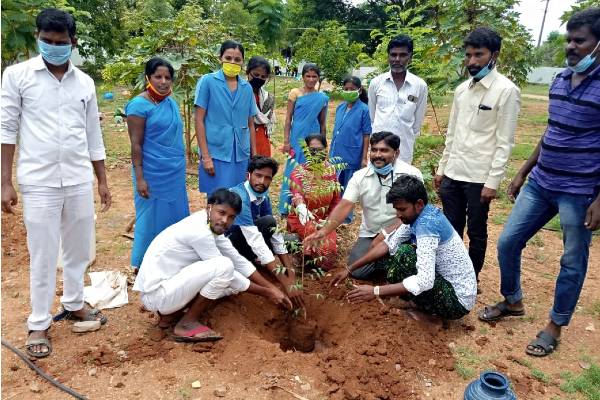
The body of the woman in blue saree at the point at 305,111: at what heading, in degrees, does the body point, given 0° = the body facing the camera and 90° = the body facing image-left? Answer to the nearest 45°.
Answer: approximately 0°

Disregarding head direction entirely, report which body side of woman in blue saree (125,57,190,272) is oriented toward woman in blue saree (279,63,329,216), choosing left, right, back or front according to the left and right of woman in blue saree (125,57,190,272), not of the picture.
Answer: left

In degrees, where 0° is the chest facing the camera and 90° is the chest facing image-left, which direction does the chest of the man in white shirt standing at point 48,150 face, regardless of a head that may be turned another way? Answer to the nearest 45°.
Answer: approximately 0°

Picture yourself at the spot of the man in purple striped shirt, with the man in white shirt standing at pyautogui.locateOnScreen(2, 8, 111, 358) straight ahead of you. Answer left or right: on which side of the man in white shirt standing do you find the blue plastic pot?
left

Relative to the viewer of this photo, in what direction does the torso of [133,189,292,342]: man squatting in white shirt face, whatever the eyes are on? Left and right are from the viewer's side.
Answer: facing to the right of the viewer

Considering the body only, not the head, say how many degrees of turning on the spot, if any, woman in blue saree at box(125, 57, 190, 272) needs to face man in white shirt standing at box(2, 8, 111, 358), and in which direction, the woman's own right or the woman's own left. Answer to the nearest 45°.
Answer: approximately 90° to the woman's own right

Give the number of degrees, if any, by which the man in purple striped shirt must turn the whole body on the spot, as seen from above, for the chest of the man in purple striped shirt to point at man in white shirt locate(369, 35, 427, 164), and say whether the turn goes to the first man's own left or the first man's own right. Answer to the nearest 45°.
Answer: approximately 90° to the first man's own right

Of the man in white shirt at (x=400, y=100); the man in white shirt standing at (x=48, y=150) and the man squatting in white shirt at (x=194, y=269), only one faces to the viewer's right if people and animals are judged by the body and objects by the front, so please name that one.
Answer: the man squatting in white shirt

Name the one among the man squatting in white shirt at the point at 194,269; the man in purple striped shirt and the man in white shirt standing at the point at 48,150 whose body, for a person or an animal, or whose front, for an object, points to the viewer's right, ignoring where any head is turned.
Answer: the man squatting in white shirt
